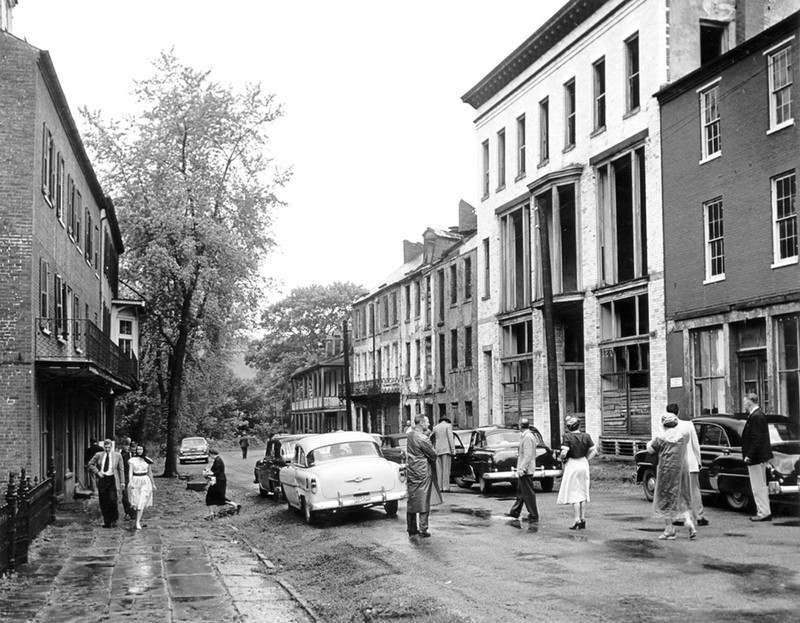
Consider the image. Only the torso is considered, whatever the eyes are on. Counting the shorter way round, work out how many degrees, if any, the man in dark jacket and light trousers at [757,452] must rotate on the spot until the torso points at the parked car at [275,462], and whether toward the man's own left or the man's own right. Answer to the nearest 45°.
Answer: approximately 45° to the man's own right

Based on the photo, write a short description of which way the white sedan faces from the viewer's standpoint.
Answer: facing away from the viewer and to the left of the viewer

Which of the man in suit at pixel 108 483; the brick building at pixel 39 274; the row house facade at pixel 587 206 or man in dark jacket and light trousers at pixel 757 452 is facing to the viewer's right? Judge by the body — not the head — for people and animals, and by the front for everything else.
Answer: the brick building

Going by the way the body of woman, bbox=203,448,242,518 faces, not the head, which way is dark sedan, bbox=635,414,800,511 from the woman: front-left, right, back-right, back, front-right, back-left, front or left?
back-left

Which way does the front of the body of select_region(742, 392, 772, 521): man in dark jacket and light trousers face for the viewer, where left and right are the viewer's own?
facing to the left of the viewer

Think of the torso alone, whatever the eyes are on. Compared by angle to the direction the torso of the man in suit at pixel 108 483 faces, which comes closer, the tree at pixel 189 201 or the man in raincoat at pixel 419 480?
the man in raincoat

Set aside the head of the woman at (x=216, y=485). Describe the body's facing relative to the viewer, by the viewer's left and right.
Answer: facing to the left of the viewer
